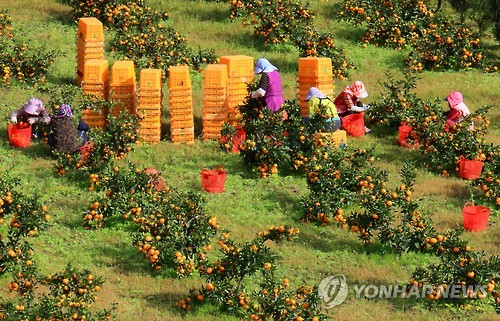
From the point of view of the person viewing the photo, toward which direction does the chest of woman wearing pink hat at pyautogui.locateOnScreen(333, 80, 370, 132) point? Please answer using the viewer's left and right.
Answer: facing to the right of the viewer

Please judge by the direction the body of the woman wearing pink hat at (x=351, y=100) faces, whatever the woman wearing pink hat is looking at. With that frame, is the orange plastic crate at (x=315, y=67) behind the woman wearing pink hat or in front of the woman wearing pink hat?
behind

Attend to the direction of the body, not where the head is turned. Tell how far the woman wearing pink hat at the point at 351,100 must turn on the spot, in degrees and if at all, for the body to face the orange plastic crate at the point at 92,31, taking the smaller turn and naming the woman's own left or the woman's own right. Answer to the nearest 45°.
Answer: approximately 180°

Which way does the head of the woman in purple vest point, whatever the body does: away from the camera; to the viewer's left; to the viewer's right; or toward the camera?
to the viewer's left

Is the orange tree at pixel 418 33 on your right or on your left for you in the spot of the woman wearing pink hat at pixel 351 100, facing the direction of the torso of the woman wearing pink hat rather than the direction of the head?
on your left

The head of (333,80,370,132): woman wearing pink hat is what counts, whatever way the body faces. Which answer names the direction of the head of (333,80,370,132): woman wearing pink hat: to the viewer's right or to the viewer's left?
to the viewer's right

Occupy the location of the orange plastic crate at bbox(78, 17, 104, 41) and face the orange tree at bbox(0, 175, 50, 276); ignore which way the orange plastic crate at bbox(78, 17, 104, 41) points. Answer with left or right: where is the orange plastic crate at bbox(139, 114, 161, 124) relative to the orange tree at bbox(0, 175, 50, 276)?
left

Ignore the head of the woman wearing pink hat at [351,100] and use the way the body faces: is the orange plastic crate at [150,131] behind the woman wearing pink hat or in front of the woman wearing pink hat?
behind
